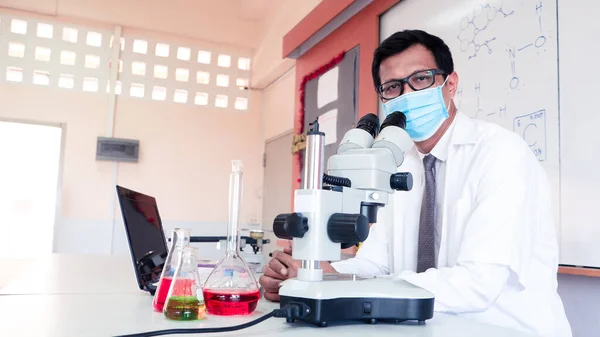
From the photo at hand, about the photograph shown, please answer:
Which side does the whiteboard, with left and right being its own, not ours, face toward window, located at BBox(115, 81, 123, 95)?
right

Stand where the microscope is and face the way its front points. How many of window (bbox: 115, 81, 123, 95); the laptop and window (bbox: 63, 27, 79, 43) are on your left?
3

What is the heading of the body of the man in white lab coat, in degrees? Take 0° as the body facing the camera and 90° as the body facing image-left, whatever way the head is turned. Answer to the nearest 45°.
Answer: approximately 45°

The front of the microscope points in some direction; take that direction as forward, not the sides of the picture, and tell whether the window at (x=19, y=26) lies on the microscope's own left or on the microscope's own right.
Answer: on the microscope's own left

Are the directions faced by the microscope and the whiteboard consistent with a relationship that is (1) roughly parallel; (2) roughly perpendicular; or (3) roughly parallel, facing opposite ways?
roughly parallel, facing opposite ways

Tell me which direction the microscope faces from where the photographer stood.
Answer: facing away from the viewer and to the right of the viewer

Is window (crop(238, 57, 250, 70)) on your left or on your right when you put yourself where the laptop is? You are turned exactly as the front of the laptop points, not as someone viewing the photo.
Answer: on your left

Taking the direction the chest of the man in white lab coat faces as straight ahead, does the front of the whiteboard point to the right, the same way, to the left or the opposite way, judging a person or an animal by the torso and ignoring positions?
the same way

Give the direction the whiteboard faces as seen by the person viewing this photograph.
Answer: facing the viewer and to the left of the viewer

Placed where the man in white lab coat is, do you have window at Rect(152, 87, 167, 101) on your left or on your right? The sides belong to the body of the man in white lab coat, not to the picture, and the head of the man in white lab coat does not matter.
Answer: on your right

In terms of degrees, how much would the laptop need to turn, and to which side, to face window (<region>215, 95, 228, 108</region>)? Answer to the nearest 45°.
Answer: approximately 135° to its left

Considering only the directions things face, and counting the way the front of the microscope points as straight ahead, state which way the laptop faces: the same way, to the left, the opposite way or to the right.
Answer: to the right

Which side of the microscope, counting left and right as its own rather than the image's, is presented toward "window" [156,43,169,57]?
left

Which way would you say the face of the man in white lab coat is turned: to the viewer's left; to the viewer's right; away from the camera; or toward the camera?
toward the camera

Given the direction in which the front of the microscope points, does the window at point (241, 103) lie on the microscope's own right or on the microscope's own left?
on the microscope's own left

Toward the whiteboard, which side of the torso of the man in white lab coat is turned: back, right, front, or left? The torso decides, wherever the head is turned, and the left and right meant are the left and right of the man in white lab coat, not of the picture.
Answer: back

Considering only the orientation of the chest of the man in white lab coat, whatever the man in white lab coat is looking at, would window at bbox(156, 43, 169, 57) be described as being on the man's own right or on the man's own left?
on the man's own right

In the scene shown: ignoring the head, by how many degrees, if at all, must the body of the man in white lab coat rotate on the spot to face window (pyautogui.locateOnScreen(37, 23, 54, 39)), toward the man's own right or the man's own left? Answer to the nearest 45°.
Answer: approximately 90° to the man's own right

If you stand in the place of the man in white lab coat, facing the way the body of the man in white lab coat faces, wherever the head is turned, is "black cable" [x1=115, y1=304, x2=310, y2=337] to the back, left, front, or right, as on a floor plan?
front
